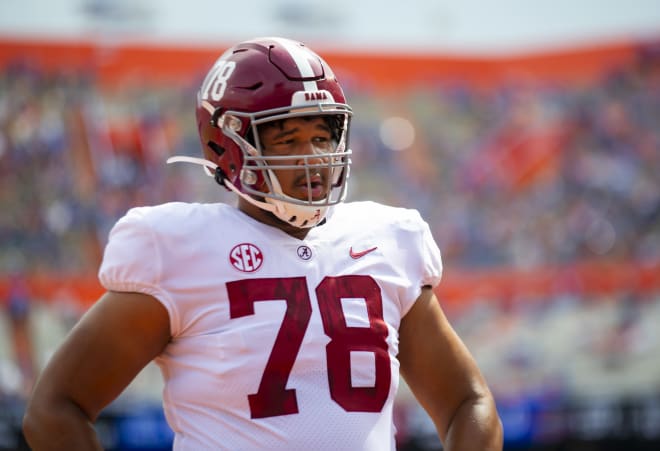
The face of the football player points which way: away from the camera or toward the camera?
toward the camera
